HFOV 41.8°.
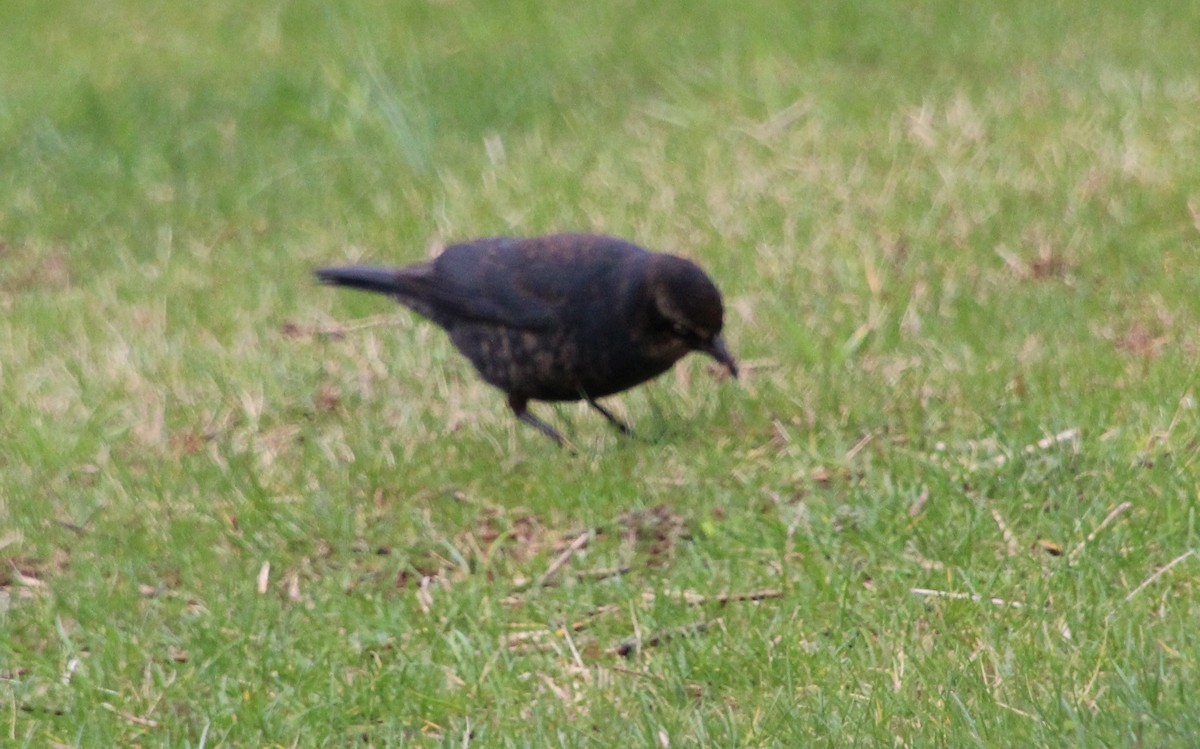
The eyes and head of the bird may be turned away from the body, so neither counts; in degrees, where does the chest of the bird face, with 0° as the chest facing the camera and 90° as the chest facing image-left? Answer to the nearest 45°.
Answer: approximately 270°
